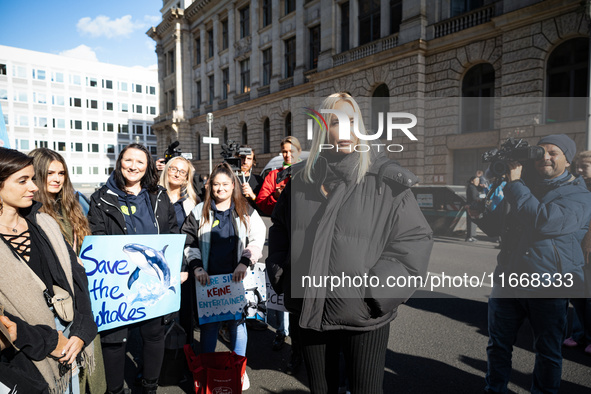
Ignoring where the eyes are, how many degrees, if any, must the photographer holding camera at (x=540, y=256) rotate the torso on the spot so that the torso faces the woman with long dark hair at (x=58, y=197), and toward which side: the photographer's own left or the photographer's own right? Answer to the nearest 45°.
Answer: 0° — they already face them

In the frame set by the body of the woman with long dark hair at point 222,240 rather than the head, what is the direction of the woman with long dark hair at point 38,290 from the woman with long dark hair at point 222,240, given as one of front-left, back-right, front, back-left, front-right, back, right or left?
front-right

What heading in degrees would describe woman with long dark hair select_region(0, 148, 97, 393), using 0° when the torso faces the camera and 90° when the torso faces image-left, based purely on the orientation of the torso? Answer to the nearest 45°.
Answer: approximately 315°

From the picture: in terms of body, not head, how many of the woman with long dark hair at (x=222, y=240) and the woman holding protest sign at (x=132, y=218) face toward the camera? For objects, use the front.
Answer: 2

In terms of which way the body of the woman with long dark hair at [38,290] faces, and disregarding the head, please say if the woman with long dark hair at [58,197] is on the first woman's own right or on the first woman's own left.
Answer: on the first woman's own left

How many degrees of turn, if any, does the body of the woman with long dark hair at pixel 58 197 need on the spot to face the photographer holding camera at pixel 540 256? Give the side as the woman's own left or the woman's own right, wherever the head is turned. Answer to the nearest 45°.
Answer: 0° — they already face them

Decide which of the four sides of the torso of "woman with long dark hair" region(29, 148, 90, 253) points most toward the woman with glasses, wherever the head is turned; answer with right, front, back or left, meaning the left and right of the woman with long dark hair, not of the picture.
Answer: left
